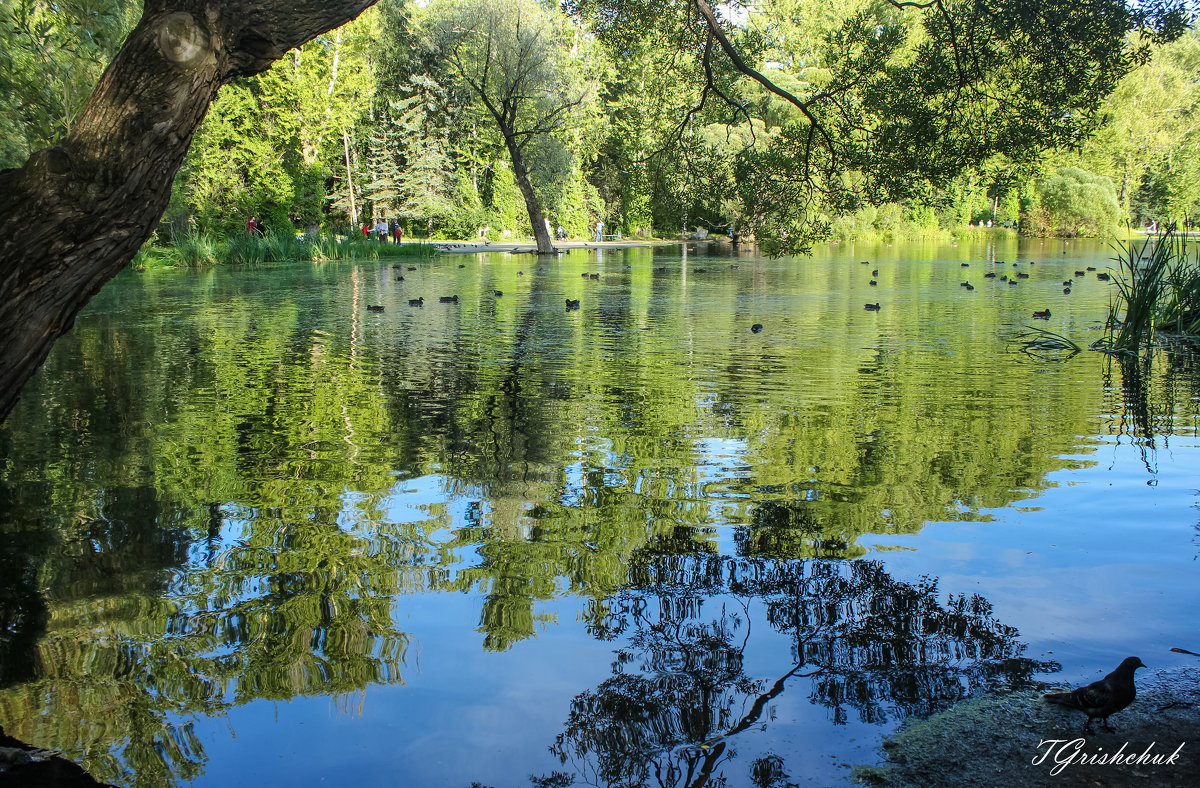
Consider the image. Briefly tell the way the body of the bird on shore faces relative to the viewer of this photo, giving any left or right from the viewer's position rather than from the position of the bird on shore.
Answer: facing to the right of the viewer

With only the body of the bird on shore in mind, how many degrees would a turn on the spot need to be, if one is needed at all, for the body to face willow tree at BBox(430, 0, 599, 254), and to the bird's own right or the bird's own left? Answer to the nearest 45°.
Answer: approximately 135° to the bird's own left

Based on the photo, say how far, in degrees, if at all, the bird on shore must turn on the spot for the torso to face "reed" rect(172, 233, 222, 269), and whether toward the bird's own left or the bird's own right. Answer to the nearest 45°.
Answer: approximately 135° to the bird's own left
